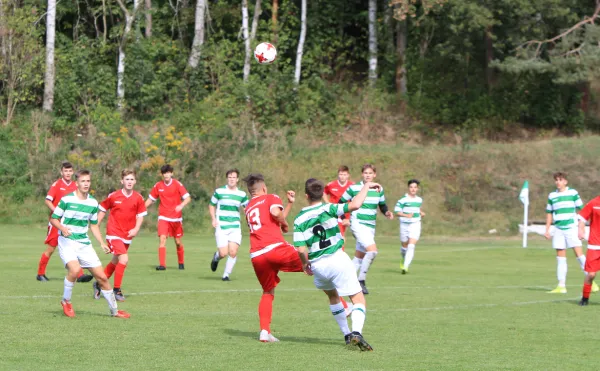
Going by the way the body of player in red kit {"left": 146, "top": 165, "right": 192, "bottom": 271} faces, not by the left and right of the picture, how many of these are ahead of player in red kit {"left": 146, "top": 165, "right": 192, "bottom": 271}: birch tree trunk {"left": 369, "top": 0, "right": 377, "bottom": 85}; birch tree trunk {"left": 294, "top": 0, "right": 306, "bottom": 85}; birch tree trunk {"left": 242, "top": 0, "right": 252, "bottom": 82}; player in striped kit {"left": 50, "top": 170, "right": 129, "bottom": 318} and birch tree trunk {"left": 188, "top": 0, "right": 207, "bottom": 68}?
1

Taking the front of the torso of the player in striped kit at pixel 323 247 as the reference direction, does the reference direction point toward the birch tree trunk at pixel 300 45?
yes

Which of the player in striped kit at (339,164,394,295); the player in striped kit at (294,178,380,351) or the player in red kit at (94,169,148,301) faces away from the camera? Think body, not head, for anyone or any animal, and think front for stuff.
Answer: the player in striped kit at (294,178,380,351)

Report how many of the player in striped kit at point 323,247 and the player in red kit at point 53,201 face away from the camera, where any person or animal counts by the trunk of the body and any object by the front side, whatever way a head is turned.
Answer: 1

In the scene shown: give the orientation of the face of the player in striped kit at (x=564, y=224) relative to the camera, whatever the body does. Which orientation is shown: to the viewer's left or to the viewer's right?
to the viewer's left

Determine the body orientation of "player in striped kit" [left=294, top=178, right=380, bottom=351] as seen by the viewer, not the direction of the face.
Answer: away from the camera

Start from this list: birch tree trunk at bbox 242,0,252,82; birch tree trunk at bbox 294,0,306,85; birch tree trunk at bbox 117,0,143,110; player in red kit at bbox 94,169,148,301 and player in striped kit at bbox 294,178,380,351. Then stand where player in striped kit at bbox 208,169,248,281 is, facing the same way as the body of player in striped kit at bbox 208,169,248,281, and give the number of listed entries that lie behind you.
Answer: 3

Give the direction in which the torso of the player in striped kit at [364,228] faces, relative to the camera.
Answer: toward the camera

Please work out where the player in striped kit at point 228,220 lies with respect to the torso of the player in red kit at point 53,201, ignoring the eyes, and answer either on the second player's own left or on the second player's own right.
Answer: on the second player's own left

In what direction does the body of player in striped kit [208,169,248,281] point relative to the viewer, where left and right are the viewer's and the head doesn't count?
facing the viewer

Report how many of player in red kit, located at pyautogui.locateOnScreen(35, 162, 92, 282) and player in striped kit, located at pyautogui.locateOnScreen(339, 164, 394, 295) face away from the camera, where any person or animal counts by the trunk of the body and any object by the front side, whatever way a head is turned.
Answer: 0

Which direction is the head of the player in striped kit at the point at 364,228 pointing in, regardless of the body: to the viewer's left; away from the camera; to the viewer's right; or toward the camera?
toward the camera

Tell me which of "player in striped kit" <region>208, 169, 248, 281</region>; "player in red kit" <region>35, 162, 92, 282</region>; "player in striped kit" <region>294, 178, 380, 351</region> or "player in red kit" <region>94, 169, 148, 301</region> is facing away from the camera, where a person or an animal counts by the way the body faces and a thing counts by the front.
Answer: "player in striped kit" <region>294, 178, 380, 351</region>

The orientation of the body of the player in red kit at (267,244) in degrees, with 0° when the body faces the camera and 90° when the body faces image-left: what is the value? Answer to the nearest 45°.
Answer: approximately 225°

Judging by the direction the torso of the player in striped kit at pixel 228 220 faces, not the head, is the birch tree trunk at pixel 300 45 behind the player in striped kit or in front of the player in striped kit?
behind

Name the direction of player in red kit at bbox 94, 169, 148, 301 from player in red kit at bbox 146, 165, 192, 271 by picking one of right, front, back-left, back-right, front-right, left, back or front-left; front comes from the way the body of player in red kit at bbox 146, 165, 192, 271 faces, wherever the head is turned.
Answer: front
